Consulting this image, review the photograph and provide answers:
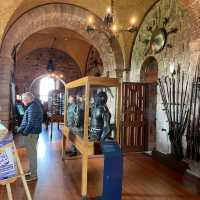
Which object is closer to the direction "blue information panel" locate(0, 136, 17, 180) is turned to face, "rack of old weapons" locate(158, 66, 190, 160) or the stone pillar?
the rack of old weapons

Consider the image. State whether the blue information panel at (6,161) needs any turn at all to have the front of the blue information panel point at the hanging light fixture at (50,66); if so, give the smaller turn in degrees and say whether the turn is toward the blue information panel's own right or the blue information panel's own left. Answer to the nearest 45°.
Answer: approximately 135° to the blue information panel's own left

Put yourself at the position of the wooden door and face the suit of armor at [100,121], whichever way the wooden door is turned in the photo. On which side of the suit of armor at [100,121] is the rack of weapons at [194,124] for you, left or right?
left

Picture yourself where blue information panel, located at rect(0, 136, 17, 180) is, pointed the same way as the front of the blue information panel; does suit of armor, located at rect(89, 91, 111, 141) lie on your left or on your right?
on your left

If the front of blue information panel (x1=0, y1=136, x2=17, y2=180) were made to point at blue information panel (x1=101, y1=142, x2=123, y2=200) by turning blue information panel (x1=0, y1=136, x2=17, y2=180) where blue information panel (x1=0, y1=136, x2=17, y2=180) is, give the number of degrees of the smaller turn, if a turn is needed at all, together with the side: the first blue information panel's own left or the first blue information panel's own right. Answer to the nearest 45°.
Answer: approximately 45° to the first blue information panel's own left

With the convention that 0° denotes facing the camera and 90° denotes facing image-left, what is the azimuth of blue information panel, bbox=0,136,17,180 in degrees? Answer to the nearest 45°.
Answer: approximately 315°

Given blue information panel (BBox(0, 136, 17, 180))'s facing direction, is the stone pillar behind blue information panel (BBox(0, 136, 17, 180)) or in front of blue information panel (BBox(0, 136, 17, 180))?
behind
